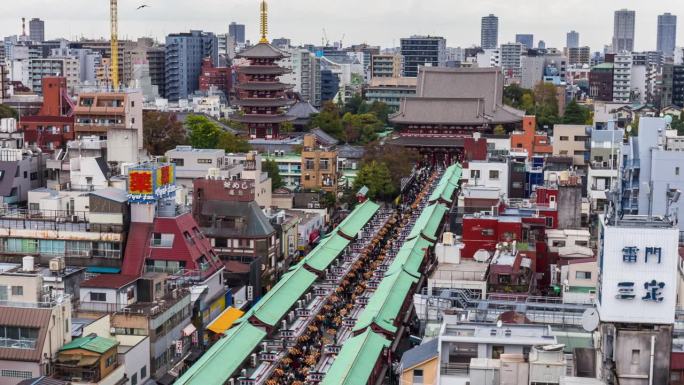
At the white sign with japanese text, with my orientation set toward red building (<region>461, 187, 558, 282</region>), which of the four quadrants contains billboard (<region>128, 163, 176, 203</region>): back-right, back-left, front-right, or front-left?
front-left

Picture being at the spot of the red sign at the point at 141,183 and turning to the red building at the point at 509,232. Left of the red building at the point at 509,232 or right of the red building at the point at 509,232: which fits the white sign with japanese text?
right

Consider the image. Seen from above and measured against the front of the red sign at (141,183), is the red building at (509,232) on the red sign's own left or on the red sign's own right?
on the red sign's own left

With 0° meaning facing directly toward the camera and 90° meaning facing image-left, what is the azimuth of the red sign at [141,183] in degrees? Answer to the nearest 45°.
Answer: approximately 0°

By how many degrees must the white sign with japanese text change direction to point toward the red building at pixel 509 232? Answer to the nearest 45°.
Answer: approximately 180°

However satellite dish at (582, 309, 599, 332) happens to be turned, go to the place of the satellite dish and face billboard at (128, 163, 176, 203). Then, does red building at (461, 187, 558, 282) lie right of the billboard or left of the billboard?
right

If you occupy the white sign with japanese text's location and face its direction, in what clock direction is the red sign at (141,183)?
The red sign is roughly at 4 o'clock from the white sign with japanese text.

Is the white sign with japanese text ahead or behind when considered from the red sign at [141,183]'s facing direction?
ahead

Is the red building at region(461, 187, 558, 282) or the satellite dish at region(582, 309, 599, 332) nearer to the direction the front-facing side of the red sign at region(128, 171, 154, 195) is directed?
the satellite dish

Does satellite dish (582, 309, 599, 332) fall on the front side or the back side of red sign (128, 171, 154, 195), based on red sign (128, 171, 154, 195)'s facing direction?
on the front side

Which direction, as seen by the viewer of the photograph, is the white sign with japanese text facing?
facing the viewer
